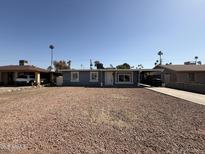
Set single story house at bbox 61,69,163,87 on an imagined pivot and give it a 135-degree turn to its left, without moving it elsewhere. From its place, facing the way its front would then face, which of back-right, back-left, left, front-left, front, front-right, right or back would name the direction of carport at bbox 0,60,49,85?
back-left

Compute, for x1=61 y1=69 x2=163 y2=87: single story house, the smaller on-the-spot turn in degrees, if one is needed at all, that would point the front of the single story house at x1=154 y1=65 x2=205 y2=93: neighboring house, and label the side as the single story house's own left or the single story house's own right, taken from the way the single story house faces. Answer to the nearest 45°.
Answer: approximately 90° to the single story house's own left

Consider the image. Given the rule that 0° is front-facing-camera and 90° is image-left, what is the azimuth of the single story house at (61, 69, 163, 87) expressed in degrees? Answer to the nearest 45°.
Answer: approximately 0°
